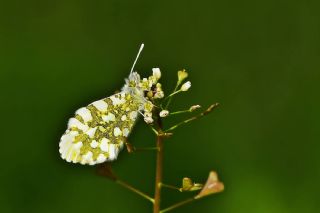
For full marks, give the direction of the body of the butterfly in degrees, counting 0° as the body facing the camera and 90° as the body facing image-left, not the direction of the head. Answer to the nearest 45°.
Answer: approximately 270°
